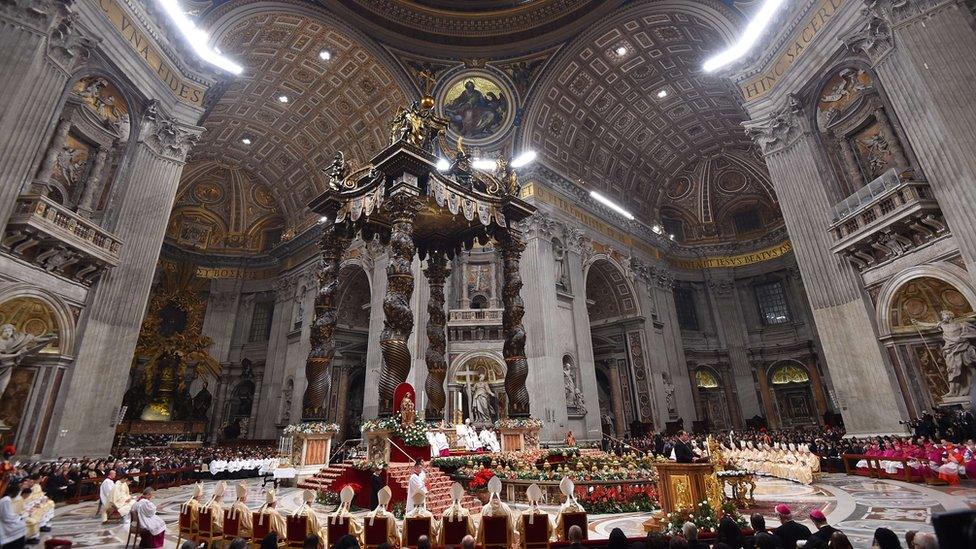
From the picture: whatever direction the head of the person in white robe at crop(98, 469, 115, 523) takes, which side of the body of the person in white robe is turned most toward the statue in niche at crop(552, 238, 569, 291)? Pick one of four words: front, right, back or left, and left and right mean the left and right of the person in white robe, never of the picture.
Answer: front

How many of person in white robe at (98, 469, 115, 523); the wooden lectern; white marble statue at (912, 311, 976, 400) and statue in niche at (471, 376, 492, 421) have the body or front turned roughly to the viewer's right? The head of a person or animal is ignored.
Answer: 1

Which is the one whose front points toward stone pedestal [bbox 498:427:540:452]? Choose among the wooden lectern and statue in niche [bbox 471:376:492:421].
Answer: the statue in niche

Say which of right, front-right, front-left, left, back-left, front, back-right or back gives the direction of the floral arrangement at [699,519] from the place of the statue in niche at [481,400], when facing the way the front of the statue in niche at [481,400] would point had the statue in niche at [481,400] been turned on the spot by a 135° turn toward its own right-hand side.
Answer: back-left

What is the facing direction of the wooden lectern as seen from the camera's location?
facing the viewer

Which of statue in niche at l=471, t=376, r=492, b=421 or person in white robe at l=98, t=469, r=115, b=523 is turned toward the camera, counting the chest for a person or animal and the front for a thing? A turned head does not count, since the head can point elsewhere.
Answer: the statue in niche

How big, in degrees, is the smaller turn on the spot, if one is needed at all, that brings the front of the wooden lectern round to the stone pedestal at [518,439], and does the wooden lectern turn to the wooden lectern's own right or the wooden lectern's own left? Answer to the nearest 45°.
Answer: approximately 135° to the wooden lectern's own right

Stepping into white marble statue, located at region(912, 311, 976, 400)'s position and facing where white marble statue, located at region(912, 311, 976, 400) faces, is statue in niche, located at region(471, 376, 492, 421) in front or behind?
in front

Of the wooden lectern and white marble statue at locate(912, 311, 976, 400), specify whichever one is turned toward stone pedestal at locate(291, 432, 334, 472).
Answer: the white marble statue

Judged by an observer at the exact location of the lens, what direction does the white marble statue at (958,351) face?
facing the viewer and to the left of the viewer

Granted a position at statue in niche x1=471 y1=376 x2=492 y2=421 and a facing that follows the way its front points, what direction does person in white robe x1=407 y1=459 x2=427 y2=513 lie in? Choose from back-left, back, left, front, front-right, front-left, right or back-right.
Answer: front

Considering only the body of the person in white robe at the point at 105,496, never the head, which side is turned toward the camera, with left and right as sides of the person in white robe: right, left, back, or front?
right

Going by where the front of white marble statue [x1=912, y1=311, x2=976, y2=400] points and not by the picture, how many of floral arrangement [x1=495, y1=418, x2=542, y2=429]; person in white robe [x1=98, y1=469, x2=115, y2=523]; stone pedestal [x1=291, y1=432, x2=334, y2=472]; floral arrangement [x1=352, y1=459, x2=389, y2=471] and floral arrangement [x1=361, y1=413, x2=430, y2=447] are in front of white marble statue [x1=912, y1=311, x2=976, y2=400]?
5

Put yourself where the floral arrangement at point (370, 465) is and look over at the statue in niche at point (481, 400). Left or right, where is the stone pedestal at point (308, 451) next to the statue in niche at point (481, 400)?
left
